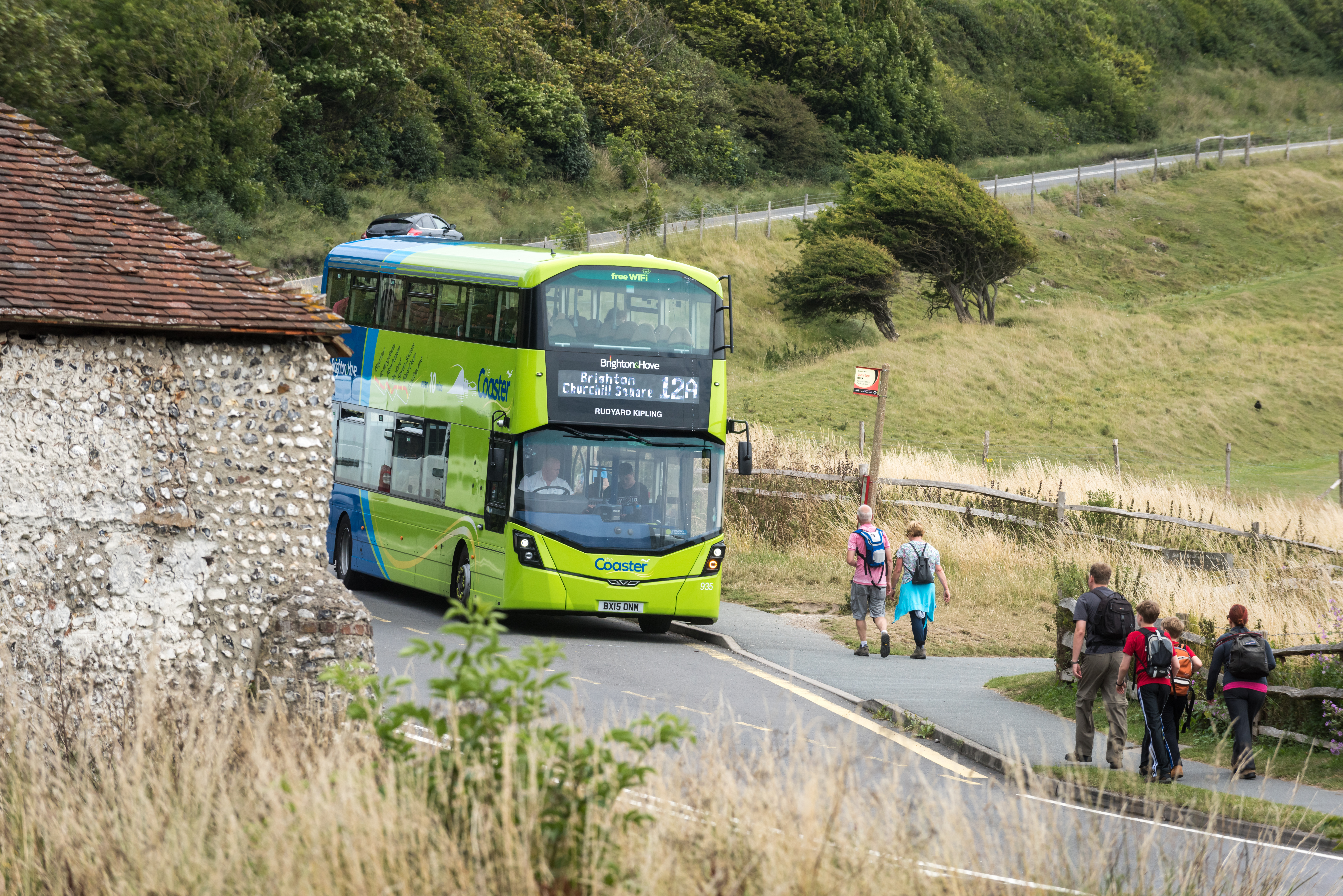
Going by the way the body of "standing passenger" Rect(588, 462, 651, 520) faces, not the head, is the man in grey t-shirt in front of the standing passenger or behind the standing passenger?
in front

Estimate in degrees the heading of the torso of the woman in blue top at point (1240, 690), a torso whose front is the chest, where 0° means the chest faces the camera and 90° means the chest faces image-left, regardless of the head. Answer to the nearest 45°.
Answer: approximately 180°

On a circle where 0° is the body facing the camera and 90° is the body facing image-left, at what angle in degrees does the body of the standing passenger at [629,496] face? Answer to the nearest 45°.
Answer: approximately 0°

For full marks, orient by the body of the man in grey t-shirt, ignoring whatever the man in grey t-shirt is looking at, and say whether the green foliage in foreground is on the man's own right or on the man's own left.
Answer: on the man's own left

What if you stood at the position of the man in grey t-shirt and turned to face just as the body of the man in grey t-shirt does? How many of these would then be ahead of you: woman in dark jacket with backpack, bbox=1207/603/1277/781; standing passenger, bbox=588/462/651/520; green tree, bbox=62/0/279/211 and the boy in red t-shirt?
2

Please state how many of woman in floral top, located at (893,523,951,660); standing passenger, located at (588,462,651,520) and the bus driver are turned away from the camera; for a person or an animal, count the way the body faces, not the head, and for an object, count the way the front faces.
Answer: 1

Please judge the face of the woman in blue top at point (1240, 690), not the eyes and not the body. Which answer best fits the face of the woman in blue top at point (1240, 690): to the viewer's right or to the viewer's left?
to the viewer's left

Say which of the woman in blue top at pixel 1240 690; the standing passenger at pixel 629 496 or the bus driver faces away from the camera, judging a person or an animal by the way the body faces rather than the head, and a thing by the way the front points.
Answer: the woman in blue top

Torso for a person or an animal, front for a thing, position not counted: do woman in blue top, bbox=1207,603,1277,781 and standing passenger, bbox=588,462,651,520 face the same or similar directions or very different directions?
very different directions

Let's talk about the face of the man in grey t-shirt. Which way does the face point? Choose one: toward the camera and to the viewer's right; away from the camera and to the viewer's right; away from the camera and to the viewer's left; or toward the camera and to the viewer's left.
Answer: away from the camera and to the viewer's left

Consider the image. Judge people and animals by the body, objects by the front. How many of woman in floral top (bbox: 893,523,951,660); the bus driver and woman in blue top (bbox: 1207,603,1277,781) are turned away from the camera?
2

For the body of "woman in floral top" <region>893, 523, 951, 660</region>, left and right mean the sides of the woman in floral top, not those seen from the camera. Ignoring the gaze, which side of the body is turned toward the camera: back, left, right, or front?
back

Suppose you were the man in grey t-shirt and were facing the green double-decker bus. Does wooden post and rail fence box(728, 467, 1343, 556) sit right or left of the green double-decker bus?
right

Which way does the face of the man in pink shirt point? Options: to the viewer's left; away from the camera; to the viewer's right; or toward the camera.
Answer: away from the camera

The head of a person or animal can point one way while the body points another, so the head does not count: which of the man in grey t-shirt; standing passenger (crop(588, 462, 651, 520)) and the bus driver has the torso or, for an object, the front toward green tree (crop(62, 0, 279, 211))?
the man in grey t-shirt
